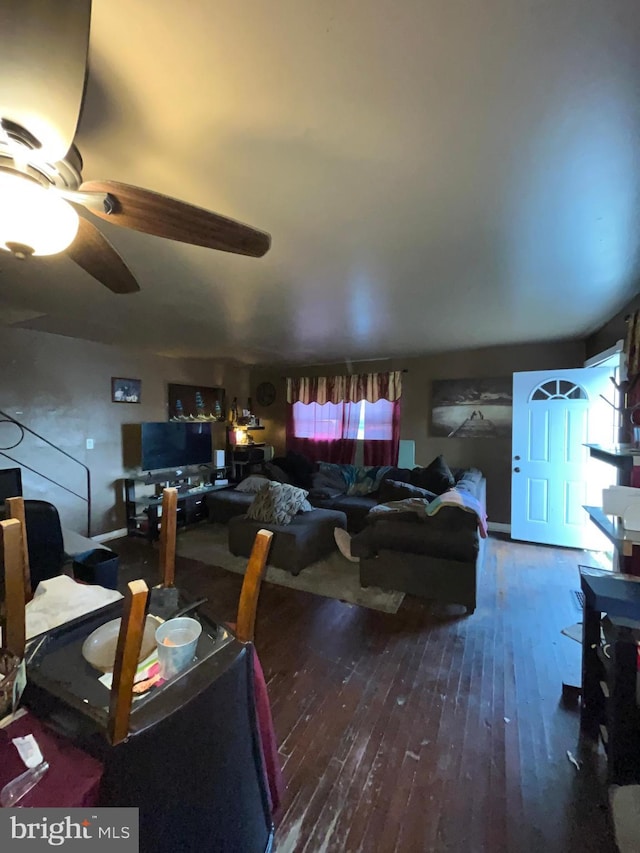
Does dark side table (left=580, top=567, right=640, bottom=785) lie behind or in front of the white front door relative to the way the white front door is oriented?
in front

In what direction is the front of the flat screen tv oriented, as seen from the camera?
facing the viewer and to the right of the viewer

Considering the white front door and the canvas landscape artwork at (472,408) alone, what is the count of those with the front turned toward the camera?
2

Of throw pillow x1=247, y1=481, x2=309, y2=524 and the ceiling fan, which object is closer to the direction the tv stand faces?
the throw pillow

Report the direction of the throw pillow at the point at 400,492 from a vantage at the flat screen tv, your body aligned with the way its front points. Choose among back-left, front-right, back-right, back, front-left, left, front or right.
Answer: front

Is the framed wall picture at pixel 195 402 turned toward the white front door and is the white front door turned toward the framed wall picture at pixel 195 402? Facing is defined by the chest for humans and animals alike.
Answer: no

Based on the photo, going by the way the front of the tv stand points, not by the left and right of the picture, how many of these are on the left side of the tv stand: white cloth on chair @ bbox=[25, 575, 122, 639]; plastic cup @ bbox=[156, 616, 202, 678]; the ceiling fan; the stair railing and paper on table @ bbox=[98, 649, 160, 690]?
0

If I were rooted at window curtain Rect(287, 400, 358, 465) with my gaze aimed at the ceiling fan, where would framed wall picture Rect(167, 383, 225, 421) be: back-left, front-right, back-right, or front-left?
front-right

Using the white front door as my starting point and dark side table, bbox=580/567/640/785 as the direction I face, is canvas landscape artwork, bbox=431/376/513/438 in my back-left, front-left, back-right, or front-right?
back-right

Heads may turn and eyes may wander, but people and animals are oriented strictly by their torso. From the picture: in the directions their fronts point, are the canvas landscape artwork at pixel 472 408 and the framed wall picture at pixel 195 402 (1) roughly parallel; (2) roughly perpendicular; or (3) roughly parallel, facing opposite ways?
roughly perpendicular

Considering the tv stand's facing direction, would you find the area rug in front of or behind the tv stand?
in front

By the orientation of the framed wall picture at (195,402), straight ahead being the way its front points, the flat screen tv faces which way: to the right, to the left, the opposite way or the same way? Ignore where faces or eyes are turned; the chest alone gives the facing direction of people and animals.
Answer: the same way

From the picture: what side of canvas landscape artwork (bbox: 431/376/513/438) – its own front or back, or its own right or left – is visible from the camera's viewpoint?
front

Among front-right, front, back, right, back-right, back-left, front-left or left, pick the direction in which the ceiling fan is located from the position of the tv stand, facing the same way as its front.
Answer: front-right

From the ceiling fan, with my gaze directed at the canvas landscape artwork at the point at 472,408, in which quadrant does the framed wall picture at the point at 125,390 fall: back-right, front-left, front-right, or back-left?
front-left

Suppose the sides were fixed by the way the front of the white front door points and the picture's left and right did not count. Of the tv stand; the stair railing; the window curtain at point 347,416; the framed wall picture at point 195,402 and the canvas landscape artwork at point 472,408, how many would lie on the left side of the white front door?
0
